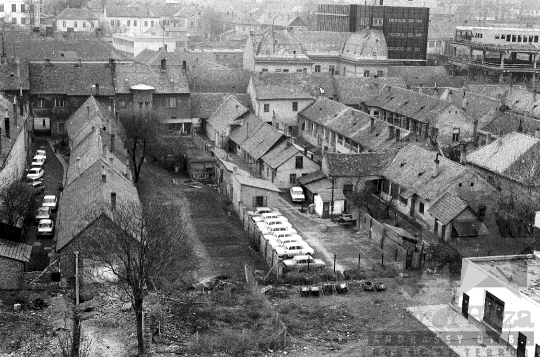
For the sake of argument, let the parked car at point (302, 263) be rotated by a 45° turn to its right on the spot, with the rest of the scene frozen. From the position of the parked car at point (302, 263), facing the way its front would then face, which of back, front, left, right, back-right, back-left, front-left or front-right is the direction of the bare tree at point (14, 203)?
back-right

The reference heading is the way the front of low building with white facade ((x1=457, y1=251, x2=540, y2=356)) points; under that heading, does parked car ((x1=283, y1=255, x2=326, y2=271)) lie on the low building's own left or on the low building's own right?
on the low building's own right

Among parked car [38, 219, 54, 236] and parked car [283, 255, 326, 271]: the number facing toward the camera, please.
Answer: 1

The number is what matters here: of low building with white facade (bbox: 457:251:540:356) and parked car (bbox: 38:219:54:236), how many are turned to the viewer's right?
0

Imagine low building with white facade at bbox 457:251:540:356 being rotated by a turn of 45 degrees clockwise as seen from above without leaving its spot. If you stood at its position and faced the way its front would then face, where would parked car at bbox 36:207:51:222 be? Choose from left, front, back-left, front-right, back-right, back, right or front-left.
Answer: front

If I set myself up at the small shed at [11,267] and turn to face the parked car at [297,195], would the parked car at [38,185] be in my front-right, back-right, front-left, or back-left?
front-left

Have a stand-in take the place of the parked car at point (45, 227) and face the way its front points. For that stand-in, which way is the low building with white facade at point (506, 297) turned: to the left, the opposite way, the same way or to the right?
to the right

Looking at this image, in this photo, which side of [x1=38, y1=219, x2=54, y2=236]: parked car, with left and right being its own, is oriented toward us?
front

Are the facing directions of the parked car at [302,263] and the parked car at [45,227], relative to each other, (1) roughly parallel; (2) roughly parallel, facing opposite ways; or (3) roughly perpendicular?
roughly perpendicular

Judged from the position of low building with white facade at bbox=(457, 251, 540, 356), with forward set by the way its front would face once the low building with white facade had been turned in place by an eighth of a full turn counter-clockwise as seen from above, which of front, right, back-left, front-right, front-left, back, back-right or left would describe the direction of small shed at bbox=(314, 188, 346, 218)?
back-right

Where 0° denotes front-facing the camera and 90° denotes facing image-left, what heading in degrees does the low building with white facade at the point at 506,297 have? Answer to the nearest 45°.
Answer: approximately 45°
